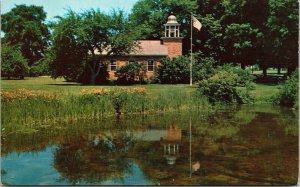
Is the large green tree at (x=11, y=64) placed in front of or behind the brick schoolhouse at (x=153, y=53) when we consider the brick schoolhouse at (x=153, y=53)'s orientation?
behind

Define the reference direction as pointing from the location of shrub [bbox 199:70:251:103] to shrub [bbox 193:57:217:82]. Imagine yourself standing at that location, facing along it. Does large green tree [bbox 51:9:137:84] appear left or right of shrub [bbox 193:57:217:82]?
left
